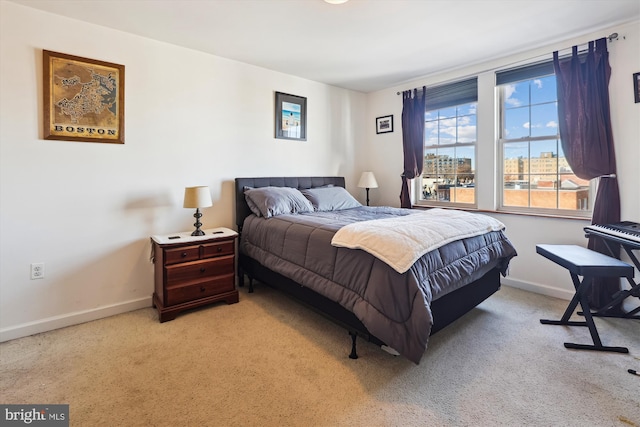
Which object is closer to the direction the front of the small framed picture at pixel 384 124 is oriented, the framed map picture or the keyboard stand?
the framed map picture

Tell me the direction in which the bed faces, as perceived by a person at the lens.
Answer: facing the viewer and to the right of the viewer

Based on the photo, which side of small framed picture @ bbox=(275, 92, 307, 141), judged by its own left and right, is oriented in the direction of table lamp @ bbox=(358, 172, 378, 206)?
left

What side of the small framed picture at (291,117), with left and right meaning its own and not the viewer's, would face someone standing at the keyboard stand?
front

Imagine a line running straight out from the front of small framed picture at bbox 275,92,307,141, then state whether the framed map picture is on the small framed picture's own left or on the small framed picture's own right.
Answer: on the small framed picture's own right

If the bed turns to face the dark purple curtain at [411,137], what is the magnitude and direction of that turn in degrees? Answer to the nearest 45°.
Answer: approximately 135° to its left

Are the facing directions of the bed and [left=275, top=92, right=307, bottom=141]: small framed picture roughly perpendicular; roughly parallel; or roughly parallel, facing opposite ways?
roughly parallel

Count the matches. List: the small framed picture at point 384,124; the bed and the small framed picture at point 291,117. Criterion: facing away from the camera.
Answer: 0

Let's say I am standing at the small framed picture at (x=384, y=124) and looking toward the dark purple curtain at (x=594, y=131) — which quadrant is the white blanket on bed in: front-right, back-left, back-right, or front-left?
front-right

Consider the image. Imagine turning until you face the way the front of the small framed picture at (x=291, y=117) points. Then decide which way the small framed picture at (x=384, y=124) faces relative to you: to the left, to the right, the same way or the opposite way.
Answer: to the right

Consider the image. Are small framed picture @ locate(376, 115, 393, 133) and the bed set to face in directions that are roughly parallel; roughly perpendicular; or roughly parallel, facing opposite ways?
roughly perpendicular

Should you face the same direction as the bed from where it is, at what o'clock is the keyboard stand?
The keyboard stand is roughly at 10 o'clock from the bed.

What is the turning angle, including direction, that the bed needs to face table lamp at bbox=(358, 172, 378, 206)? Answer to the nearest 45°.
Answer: approximately 135° to its left

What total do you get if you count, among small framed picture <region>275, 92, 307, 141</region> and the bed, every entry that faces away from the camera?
0

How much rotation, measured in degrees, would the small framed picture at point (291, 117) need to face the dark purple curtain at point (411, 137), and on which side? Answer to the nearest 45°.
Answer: approximately 45° to its left

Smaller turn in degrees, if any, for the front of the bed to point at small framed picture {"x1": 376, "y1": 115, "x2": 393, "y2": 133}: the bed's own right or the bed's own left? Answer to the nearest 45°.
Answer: approximately 135° to the bed's own left

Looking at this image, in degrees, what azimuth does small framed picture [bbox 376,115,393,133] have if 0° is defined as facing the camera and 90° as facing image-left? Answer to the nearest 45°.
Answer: approximately 45°
